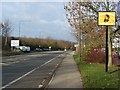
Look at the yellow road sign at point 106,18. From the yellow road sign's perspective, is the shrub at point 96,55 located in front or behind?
behind

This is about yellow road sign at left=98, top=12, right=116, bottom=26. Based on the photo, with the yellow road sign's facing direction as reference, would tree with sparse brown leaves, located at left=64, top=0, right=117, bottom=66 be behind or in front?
behind

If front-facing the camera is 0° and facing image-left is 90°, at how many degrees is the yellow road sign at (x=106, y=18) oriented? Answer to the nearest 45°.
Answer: approximately 0°
